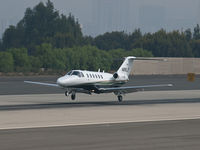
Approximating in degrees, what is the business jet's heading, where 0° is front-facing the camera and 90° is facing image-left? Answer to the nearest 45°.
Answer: approximately 45°
